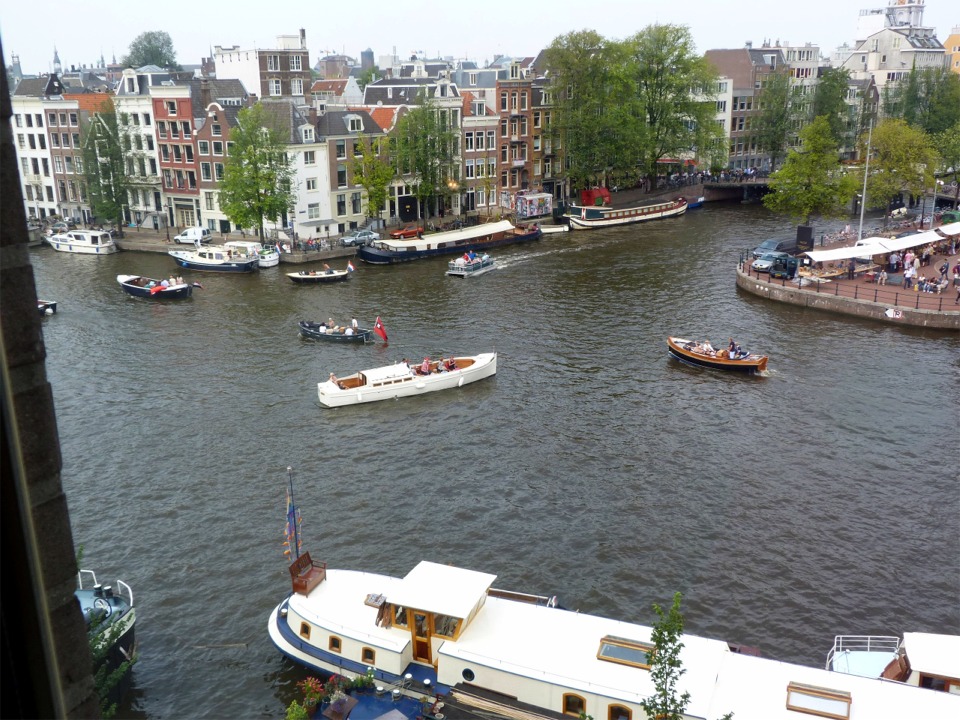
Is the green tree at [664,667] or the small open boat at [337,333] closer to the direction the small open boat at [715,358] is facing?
the small open boat

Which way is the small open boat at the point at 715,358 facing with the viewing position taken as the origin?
facing away from the viewer and to the left of the viewer

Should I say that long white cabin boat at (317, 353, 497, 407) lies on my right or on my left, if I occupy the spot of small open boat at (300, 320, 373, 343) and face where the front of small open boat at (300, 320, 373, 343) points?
on my left

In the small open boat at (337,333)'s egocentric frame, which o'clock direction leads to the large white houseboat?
The large white houseboat is roughly at 9 o'clock from the small open boat.

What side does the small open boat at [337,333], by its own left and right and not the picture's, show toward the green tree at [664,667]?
left

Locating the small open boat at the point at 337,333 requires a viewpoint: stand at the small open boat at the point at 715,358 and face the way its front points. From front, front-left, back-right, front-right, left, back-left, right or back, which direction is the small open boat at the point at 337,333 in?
front-left

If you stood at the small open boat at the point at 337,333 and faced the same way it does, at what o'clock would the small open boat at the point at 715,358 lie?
the small open boat at the point at 715,358 is roughly at 7 o'clock from the small open boat at the point at 337,333.

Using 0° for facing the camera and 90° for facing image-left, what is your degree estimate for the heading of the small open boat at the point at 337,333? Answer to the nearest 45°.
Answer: approximately 90°

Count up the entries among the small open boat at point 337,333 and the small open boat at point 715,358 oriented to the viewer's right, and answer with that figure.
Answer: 0

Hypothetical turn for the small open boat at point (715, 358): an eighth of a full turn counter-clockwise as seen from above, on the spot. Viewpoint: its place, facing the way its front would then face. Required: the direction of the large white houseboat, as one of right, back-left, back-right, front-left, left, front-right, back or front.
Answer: left
